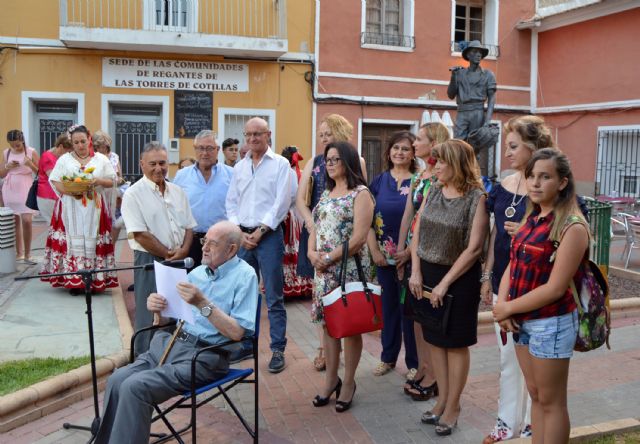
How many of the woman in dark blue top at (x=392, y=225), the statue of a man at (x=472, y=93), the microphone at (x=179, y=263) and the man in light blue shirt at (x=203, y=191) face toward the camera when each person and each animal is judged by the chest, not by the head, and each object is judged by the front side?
3

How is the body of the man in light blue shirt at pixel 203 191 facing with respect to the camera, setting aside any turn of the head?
toward the camera

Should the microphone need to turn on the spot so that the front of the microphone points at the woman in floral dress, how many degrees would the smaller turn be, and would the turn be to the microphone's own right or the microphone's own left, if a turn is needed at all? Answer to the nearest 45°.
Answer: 0° — it already faces them

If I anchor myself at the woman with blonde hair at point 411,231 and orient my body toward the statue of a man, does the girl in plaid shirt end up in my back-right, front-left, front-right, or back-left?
back-right

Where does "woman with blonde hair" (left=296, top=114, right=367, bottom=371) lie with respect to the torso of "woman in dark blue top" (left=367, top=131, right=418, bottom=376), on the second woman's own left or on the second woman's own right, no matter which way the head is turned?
on the second woman's own right

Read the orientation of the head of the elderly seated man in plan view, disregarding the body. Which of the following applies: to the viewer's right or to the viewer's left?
to the viewer's left

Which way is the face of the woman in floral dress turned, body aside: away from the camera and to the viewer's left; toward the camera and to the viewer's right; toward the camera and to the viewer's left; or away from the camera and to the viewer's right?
toward the camera and to the viewer's left

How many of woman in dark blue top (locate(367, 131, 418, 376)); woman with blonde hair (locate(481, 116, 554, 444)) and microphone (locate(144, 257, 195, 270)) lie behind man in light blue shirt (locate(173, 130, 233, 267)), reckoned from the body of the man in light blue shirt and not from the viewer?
0

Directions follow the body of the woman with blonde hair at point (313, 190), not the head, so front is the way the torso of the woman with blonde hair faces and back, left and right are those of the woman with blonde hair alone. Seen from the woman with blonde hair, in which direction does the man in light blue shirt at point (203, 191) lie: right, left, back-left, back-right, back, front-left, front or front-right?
right

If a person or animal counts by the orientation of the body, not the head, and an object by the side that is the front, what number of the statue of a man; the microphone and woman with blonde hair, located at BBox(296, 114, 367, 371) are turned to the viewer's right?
1

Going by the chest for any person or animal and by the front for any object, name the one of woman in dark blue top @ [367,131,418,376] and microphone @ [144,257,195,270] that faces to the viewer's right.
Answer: the microphone

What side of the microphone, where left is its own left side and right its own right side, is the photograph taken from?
right

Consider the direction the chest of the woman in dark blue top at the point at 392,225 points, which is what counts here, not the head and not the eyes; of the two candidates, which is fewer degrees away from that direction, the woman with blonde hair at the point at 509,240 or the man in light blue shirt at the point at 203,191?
the woman with blonde hair

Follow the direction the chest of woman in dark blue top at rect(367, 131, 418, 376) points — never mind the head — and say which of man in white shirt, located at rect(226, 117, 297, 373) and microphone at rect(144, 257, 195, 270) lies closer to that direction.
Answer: the microphone

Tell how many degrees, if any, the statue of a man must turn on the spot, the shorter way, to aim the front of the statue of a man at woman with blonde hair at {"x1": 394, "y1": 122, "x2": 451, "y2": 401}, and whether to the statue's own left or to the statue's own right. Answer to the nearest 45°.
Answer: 0° — it already faces them

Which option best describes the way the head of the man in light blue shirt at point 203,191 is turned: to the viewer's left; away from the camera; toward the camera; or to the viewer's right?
toward the camera

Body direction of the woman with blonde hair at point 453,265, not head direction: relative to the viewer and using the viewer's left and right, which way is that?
facing the viewer and to the left of the viewer

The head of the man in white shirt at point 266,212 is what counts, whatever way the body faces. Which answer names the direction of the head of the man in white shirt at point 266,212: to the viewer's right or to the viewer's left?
to the viewer's left
